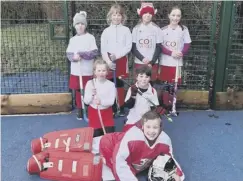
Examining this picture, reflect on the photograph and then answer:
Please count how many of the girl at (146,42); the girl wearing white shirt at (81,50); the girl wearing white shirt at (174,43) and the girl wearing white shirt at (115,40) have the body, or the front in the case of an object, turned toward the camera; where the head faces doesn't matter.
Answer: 4

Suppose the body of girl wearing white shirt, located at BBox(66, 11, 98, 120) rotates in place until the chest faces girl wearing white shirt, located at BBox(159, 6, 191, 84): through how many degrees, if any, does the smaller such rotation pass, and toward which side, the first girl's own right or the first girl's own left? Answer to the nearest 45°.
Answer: approximately 90° to the first girl's own left

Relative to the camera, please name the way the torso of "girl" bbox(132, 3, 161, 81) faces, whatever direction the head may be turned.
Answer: toward the camera

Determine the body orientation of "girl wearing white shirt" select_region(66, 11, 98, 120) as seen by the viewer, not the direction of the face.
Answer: toward the camera

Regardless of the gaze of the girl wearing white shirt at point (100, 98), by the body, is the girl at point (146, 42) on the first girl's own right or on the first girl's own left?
on the first girl's own left

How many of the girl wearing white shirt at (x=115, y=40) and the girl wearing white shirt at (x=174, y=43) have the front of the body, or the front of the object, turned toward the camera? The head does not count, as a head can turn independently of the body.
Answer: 2

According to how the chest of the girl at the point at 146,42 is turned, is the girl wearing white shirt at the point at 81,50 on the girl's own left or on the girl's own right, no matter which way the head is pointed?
on the girl's own right
